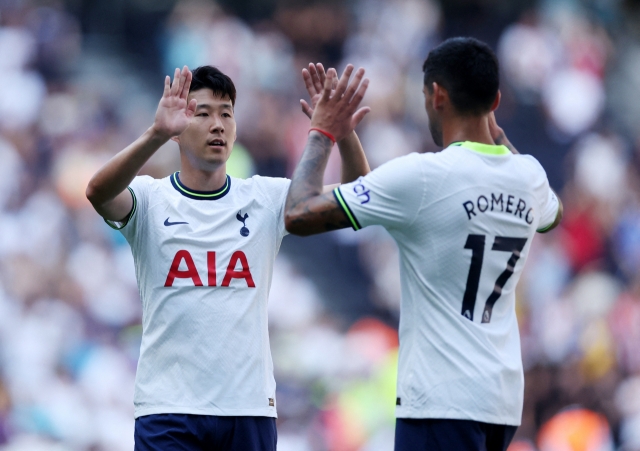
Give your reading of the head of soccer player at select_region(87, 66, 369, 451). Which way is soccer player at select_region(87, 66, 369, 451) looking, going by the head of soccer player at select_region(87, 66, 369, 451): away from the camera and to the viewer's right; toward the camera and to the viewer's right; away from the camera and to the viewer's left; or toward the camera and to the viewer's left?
toward the camera and to the viewer's right

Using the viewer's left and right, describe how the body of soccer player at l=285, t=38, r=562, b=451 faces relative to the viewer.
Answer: facing away from the viewer and to the left of the viewer

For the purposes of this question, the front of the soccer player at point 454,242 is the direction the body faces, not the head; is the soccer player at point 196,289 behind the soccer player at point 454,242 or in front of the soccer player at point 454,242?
in front

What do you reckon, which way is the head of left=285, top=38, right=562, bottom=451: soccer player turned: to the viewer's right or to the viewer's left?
to the viewer's left

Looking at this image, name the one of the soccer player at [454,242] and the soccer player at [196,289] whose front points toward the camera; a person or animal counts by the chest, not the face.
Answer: the soccer player at [196,289]

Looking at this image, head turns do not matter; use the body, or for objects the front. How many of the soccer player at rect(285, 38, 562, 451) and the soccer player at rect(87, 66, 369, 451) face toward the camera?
1

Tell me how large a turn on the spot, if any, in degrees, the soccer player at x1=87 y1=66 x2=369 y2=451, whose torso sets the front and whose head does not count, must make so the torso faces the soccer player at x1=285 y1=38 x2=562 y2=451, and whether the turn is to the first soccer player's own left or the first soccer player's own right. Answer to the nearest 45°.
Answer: approximately 45° to the first soccer player's own left

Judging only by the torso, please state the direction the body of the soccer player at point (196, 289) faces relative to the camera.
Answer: toward the camera
